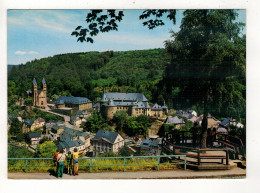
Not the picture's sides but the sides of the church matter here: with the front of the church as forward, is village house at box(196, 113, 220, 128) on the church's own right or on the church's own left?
on the church's own left

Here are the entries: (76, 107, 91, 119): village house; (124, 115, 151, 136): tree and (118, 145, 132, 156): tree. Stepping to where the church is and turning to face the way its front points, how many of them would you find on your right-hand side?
0

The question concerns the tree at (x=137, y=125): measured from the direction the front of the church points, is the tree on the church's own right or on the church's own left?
on the church's own left

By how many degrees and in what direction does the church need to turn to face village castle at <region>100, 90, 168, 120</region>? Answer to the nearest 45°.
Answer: approximately 90° to its left

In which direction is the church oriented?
toward the camera
